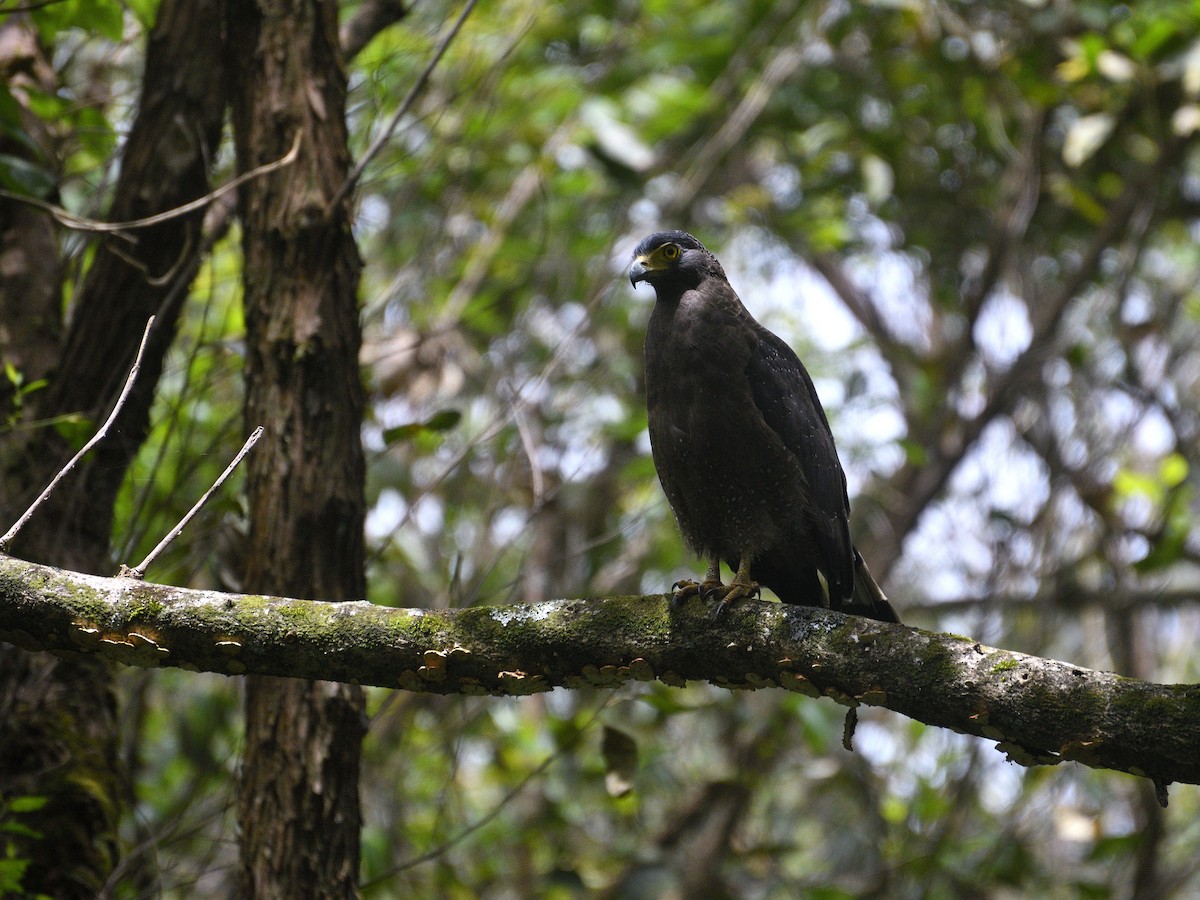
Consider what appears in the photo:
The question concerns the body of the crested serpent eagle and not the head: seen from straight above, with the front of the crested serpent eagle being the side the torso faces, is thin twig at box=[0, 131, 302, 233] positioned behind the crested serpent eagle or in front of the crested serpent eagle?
in front

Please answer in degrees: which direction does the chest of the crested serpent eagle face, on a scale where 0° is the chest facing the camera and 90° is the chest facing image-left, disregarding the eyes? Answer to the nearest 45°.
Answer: approximately 45°

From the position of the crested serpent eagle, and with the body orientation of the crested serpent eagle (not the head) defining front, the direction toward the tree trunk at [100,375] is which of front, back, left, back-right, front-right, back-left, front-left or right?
front-right

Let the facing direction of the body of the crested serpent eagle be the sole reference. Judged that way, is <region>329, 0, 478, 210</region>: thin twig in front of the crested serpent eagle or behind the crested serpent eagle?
in front
